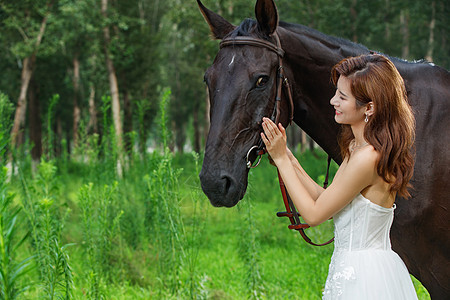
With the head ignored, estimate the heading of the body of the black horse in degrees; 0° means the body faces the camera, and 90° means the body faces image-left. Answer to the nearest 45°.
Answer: approximately 45°

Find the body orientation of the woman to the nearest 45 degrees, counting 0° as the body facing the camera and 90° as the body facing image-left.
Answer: approximately 90°

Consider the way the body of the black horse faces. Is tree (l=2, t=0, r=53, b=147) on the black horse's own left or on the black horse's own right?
on the black horse's own right

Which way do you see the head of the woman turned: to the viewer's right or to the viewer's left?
to the viewer's left

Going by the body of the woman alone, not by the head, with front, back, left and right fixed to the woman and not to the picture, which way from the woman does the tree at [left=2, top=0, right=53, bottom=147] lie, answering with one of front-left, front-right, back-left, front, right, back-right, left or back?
front-right
